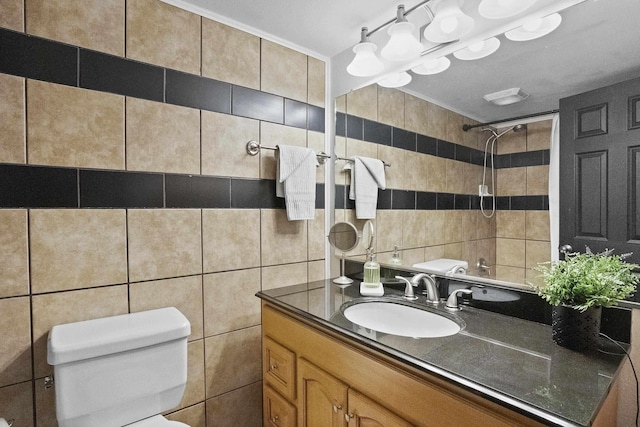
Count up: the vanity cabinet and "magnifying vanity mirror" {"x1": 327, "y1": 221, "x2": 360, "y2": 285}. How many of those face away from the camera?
0

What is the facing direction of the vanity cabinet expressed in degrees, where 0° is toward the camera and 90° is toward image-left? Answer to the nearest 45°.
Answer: approximately 45°

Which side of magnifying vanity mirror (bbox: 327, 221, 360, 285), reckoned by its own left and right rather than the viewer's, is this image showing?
front
